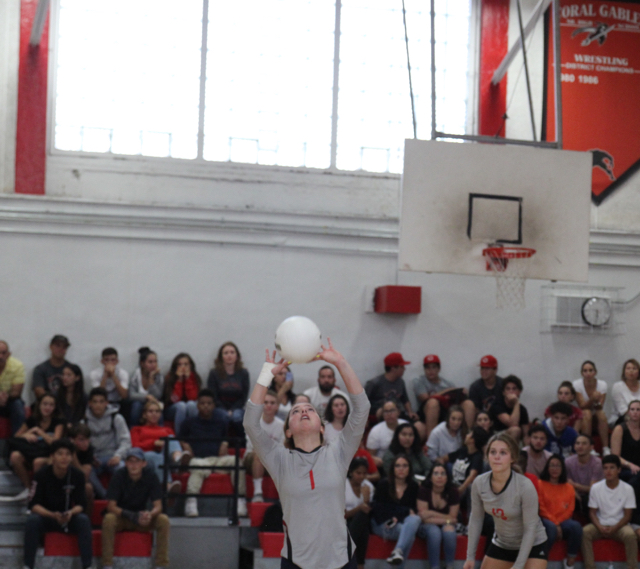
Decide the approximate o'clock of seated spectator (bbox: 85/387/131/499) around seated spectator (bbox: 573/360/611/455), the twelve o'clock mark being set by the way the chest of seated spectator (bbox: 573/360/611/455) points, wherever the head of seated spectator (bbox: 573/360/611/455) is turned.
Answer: seated spectator (bbox: 85/387/131/499) is roughly at 2 o'clock from seated spectator (bbox: 573/360/611/455).

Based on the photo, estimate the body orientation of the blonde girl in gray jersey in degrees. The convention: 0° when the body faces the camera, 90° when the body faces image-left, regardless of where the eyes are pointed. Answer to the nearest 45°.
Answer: approximately 45°

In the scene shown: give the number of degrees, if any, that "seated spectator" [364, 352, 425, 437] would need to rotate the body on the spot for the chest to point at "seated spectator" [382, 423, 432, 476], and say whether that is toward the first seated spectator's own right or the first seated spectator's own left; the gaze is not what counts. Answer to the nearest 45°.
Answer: approximately 45° to the first seated spectator's own right

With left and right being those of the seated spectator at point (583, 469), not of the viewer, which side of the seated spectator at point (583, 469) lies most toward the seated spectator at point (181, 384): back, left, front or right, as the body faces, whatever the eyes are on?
right

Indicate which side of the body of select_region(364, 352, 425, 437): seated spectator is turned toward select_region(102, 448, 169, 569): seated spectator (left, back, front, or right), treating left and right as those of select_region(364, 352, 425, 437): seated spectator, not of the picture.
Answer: right

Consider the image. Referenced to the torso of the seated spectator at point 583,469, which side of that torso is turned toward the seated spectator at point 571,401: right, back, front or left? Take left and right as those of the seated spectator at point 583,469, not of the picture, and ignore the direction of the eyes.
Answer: back

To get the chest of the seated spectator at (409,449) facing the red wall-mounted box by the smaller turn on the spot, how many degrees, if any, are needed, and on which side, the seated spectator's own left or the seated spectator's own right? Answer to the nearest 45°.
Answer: approximately 180°
